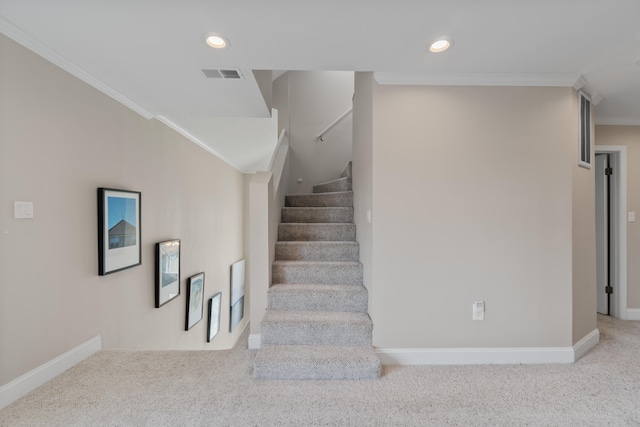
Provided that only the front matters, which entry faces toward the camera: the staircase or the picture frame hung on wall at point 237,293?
the staircase

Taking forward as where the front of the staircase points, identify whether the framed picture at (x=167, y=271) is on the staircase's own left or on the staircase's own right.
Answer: on the staircase's own right

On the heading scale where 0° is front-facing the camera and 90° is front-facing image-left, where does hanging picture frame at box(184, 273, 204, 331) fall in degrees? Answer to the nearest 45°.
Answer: approximately 315°

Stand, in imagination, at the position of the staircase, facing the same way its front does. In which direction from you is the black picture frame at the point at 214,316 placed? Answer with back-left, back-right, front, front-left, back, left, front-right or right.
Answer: back-right

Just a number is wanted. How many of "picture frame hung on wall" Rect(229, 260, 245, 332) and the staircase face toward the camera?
1

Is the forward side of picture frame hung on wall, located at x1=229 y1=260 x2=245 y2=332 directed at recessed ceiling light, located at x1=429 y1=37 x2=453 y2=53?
no

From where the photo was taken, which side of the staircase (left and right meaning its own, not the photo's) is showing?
front

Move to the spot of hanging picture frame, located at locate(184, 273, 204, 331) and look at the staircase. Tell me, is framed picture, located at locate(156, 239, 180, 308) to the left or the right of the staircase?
right

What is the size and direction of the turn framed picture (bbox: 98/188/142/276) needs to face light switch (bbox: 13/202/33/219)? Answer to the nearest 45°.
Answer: approximately 90° to its right

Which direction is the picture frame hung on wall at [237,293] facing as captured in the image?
to the viewer's right

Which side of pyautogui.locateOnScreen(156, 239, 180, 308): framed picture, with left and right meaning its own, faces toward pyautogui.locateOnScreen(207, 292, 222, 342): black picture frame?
left

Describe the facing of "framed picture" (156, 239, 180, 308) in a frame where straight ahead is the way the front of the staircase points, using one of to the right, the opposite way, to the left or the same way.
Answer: to the left
